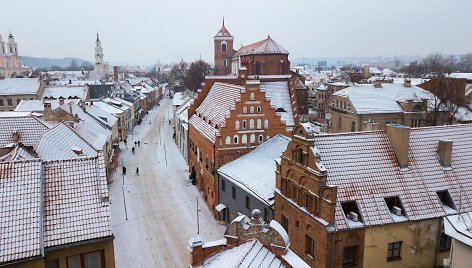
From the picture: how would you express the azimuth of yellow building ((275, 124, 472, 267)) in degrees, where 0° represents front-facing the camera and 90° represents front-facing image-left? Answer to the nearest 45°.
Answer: approximately 45°
